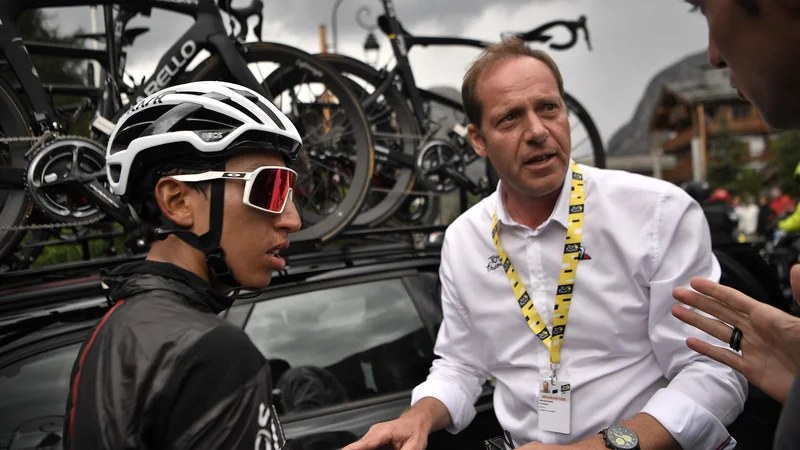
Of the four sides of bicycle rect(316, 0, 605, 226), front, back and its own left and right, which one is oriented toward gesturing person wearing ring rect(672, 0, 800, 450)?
right

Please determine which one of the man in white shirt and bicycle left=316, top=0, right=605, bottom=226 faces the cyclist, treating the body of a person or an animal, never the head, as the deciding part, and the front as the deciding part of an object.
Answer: the man in white shirt

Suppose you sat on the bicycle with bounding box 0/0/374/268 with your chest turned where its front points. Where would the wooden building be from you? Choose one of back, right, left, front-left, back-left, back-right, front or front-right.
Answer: front-left

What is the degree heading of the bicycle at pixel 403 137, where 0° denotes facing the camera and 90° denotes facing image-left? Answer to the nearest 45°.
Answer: approximately 270°

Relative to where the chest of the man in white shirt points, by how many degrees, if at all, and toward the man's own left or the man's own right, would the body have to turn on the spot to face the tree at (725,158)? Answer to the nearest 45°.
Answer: approximately 135° to the man's own right

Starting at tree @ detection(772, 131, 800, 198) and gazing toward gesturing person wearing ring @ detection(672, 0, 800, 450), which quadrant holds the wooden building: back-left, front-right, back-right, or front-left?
back-right

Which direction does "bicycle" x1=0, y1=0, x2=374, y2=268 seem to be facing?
to the viewer's right

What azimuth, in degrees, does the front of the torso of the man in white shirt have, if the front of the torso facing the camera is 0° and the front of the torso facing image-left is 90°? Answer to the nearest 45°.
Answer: approximately 45°

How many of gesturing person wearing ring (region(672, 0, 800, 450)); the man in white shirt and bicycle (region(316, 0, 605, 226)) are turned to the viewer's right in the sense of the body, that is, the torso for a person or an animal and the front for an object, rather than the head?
1

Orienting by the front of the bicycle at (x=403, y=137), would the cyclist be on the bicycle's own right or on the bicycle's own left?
on the bicycle's own right

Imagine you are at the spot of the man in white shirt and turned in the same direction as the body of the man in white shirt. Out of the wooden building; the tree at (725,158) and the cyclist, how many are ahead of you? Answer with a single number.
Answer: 1

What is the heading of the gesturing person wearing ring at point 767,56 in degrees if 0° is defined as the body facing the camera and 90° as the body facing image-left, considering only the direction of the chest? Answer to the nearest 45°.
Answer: approximately 90°

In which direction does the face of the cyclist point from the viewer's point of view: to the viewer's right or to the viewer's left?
to the viewer's right

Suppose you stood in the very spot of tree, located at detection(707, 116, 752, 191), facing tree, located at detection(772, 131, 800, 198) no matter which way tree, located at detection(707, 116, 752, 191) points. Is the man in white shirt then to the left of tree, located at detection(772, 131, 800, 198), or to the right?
right

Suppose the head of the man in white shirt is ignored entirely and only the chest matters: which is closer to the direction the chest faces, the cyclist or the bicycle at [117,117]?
the cyclist
